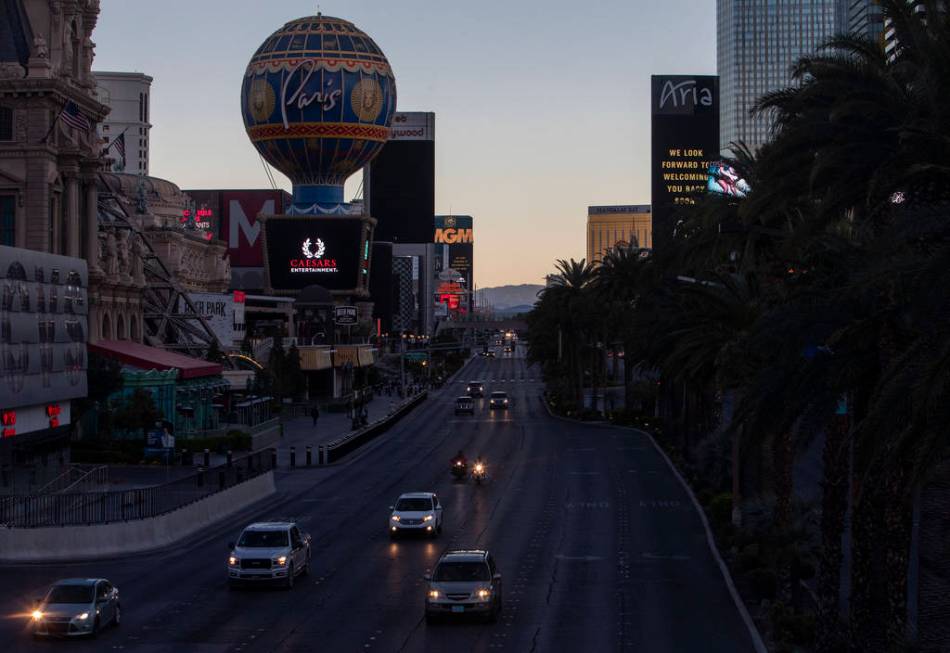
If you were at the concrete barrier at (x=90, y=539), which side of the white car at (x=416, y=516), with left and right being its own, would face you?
right

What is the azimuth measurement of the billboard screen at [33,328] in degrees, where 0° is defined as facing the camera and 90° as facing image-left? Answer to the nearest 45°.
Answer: approximately 315°

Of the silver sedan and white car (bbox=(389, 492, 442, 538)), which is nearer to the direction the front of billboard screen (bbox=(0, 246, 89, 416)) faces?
the white car

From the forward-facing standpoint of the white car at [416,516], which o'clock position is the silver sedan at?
The silver sedan is roughly at 1 o'clock from the white car.

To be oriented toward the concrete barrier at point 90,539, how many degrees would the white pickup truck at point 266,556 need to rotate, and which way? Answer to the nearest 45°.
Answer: approximately 90° to its right

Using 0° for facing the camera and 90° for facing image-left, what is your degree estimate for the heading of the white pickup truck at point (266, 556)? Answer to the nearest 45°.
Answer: approximately 45°

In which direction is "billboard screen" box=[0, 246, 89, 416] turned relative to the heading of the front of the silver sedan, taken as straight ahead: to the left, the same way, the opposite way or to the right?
to the left

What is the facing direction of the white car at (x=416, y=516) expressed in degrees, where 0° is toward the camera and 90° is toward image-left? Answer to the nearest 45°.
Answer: approximately 0°

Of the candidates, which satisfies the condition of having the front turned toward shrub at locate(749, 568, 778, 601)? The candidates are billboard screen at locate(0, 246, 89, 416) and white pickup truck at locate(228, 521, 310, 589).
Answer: the billboard screen

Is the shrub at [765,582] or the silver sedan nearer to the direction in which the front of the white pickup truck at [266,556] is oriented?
the silver sedan
